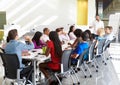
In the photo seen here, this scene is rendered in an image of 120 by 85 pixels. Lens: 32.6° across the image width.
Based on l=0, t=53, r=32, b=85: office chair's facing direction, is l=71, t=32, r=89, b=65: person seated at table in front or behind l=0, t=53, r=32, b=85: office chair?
in front

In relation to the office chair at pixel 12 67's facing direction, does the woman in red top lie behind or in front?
in front

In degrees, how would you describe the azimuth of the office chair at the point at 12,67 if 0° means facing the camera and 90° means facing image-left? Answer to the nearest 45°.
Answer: approximately 225°
